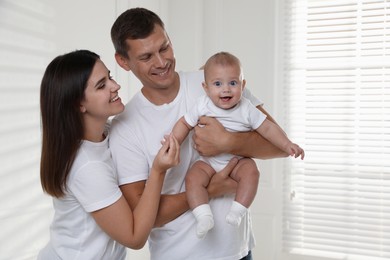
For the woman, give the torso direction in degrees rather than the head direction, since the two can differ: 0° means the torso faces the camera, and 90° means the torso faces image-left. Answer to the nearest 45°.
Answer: approximately 270°
